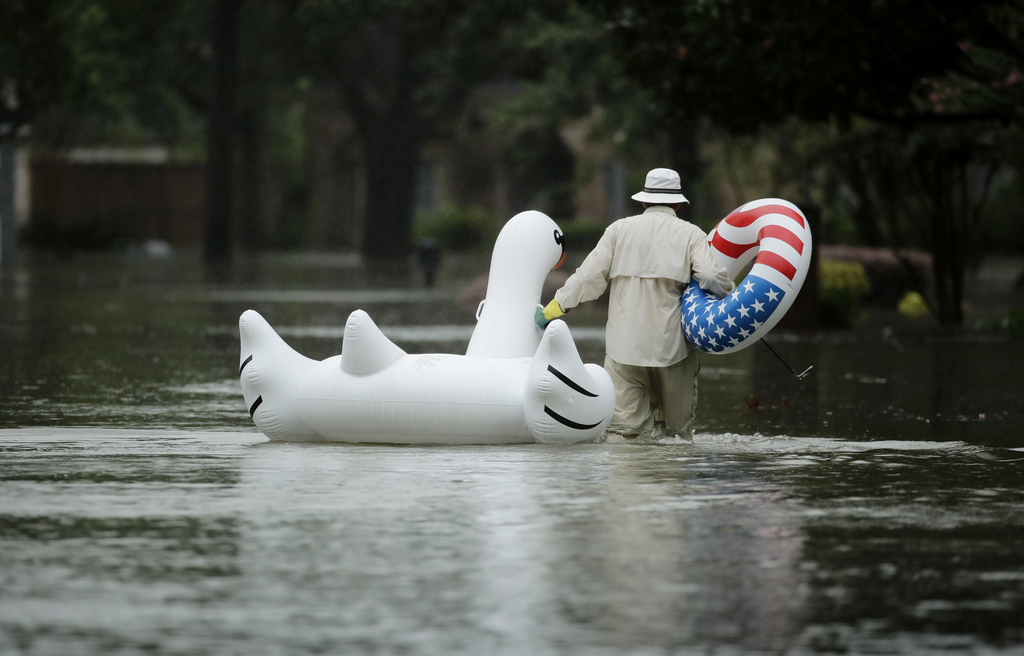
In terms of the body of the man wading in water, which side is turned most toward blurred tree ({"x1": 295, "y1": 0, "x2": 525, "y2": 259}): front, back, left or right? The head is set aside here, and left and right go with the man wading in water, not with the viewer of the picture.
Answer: front

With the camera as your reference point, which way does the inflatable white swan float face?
facing away from the viewer and to the right of the viewer

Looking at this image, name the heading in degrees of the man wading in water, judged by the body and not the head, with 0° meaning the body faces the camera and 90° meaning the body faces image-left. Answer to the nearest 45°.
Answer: approximately 180°

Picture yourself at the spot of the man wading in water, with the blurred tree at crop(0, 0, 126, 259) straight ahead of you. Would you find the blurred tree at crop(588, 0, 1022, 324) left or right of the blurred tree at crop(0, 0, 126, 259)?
right

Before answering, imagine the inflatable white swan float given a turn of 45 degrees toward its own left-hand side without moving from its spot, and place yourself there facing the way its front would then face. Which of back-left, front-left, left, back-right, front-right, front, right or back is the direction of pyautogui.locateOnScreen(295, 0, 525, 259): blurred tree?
front

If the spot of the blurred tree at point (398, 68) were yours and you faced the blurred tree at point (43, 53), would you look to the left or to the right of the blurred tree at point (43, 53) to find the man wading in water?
left

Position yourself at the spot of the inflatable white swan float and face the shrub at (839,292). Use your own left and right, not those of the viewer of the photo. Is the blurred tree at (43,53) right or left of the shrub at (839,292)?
left

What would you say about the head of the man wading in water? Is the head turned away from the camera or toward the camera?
away from the camera

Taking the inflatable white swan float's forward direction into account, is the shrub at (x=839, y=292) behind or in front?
in front
